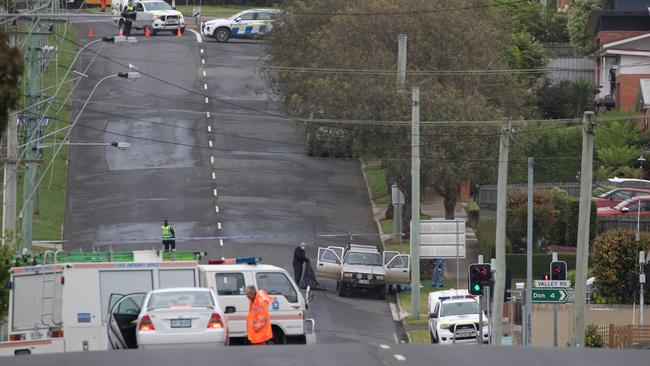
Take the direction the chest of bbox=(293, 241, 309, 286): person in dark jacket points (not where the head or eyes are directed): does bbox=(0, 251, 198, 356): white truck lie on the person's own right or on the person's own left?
on the person's own right

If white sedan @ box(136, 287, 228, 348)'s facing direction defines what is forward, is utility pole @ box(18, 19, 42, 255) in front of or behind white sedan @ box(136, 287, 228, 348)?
in front

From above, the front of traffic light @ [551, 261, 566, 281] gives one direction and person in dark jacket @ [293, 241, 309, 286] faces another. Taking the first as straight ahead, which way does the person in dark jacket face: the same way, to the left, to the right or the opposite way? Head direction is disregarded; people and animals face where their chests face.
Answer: to the left

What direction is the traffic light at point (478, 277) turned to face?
toward the camera

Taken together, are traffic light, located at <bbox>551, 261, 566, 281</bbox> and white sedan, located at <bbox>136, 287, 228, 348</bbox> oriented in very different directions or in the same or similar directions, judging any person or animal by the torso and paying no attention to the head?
very different directions

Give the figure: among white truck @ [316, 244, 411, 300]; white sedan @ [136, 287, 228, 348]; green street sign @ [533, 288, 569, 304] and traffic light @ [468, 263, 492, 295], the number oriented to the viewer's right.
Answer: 0

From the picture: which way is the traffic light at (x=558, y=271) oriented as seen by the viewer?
toward the camera

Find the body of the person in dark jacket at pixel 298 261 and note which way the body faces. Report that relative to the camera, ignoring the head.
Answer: to the viewer's right

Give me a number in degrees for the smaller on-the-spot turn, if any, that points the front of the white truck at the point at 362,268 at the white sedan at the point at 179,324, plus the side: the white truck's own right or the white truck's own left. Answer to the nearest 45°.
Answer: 0° — it already faces it

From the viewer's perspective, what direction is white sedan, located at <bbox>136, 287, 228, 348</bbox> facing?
away from the camera

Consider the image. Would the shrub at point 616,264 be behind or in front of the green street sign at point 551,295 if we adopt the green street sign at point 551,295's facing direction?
behind

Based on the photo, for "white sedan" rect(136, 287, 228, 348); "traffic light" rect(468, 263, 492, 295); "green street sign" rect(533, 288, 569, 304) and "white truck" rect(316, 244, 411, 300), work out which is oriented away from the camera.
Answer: the white sedan
